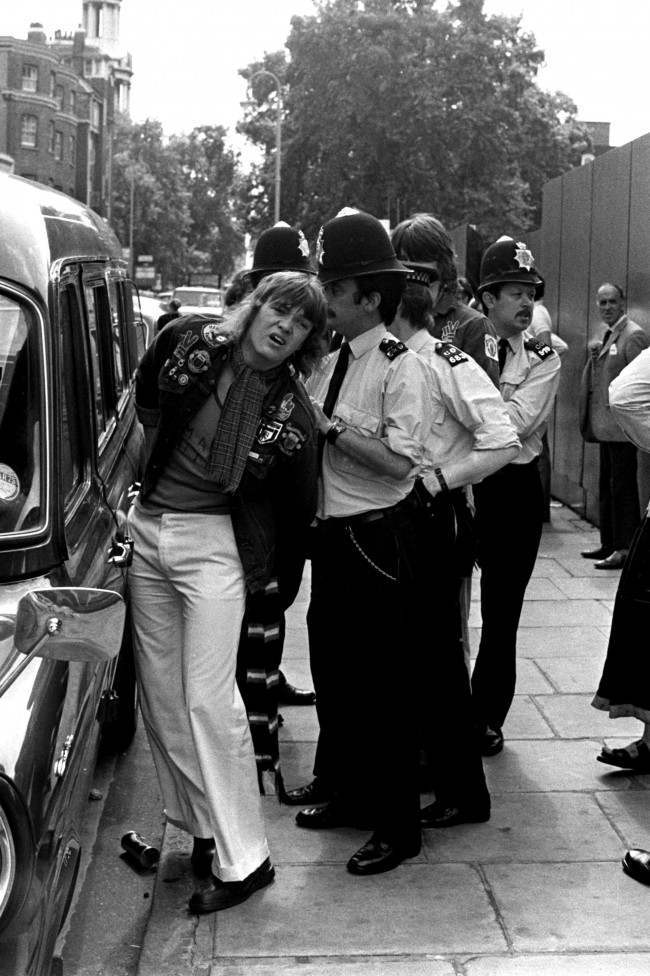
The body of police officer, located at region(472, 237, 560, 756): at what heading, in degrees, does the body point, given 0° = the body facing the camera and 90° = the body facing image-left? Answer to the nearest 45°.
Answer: approximately 45°

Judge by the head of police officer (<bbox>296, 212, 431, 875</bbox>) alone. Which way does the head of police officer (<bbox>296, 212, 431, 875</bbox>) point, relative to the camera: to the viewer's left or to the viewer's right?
to the viewer's left

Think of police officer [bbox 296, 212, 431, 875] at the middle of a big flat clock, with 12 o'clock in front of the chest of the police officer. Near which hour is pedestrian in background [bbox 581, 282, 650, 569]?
The pedestrian in background is roughly at 5 o'clock from the police officer.

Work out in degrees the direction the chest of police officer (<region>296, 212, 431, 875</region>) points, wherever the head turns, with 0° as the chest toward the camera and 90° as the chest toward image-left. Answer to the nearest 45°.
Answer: approximately 45°

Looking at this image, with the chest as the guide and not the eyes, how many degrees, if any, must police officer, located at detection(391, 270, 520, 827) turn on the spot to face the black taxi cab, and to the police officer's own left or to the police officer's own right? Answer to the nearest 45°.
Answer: approximately 45° to the police officer's own left

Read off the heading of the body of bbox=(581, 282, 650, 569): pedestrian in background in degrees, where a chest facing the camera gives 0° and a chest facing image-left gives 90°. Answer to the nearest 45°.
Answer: approximately 45°

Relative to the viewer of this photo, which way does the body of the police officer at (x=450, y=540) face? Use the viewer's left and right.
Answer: facing to the left of the viewer

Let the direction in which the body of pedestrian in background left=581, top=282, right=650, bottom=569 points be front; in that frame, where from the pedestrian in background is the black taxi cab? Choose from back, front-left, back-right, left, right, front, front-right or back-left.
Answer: front-left

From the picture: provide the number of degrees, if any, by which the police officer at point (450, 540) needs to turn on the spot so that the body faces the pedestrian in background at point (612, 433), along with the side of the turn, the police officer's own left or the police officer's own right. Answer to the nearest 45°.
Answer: approximately 90° to the police officer's own right
